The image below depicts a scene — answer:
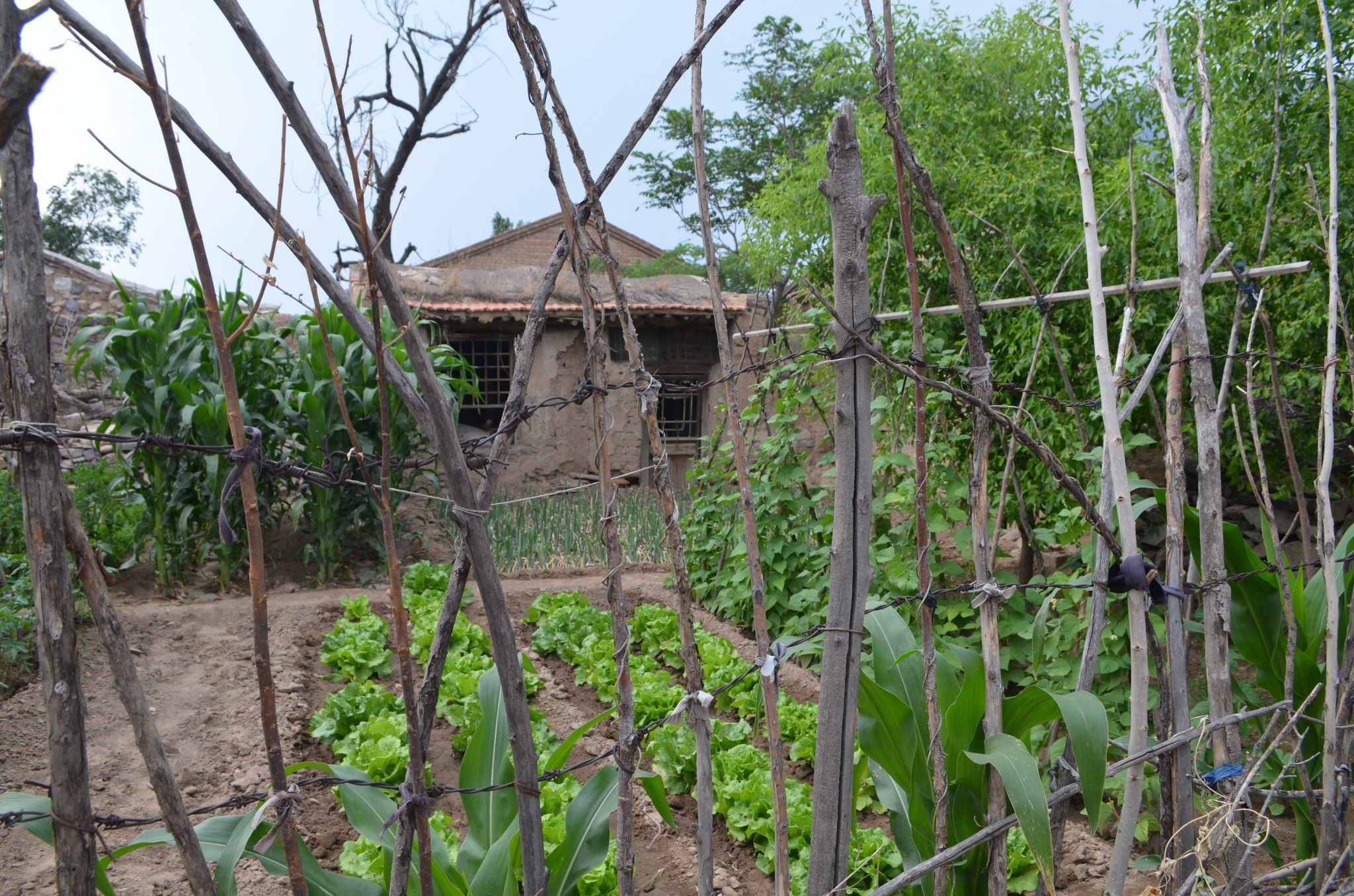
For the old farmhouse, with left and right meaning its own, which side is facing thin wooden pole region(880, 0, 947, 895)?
front

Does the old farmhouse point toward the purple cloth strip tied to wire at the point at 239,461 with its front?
yes

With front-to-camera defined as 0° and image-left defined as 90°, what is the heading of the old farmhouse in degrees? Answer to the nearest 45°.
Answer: approximately 0°

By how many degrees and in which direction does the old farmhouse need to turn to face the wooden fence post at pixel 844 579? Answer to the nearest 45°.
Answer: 0° — it already faces it

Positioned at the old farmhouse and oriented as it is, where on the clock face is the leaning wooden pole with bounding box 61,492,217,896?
The leaning wooden pole is roughly at 12 o'clock from the old farmhouse.

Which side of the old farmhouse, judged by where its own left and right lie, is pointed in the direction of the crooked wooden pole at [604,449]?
front

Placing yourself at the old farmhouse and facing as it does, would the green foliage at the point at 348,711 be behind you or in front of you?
in front

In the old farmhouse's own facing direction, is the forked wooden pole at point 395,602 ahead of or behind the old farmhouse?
ahead
